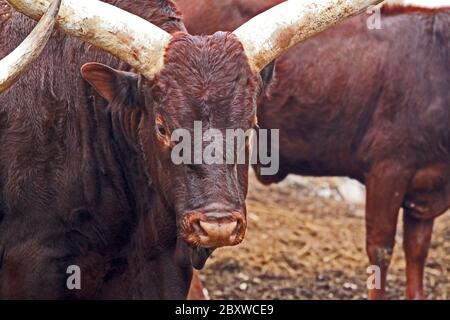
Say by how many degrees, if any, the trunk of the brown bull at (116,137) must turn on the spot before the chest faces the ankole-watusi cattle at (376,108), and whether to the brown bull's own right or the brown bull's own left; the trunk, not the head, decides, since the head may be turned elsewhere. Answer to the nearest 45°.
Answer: approximately 90° to the brown bull's own left
